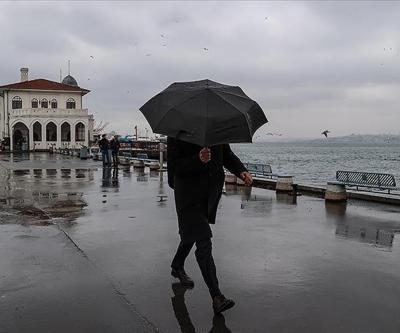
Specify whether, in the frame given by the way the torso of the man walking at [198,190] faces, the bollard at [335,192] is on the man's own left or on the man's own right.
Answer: on the man's own left

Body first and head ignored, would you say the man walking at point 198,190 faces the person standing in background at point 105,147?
no

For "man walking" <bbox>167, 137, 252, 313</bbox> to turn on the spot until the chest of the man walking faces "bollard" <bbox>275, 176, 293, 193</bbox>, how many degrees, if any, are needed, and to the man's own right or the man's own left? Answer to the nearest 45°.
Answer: approximately 135° to the man's own left

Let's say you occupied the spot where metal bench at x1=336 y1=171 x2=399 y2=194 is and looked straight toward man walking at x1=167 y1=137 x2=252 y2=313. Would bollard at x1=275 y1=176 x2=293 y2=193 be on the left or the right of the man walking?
right

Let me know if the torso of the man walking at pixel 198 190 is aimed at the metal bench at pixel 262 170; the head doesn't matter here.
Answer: no

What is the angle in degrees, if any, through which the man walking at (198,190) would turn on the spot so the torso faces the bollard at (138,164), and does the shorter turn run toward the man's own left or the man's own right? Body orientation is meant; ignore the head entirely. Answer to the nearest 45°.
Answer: approximately 135° to the man's own left

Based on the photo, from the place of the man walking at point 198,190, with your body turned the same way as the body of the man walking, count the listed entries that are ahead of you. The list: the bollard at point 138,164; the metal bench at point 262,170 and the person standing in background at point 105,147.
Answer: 0

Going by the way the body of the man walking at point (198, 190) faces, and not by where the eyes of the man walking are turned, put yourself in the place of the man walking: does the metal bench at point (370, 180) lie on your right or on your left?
on your left

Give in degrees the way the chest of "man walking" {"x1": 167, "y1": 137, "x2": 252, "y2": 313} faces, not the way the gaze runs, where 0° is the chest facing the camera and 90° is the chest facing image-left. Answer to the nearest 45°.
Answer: approximately 315°
